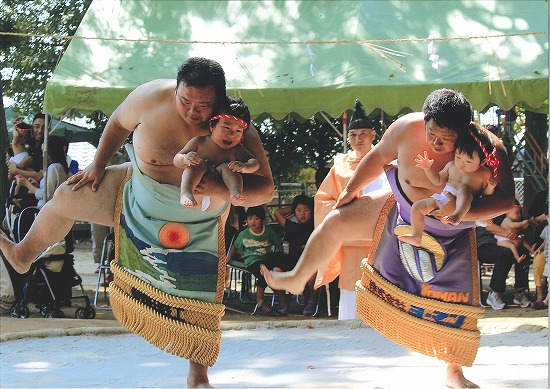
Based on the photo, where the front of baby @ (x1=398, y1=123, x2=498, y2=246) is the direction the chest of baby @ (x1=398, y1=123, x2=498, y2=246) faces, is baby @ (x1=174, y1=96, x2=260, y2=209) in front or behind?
in front

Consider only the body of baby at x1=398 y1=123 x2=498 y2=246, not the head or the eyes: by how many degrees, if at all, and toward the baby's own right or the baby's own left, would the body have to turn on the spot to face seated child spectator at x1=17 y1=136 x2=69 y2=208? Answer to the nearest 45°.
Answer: approximately 90° to the baby's own right

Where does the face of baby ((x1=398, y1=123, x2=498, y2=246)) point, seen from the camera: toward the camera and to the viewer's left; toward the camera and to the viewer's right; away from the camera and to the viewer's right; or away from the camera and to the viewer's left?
toward the camera and to the viewer's left

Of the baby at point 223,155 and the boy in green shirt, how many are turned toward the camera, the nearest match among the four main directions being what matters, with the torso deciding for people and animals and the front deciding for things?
2

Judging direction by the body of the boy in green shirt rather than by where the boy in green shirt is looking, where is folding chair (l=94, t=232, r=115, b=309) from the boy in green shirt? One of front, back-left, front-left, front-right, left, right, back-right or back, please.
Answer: right

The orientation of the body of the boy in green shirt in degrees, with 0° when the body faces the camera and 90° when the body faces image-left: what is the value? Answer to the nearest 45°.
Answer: approximately 0°

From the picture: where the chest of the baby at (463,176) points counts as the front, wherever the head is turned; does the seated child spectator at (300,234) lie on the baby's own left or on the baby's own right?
on the baby's own right

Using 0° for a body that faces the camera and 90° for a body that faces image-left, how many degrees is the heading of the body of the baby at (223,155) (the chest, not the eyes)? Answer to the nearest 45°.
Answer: approximately 0°

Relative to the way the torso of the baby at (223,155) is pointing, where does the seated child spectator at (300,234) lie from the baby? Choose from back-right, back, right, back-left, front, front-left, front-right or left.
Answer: back

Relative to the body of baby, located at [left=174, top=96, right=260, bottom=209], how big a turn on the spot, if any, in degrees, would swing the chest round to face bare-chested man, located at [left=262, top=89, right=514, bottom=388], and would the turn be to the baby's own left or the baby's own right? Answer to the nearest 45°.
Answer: approximately 90° to the baby's own left

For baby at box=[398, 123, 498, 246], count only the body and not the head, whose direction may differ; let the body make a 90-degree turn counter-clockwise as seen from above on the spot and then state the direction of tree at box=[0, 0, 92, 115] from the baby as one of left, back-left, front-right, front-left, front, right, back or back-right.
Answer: back
